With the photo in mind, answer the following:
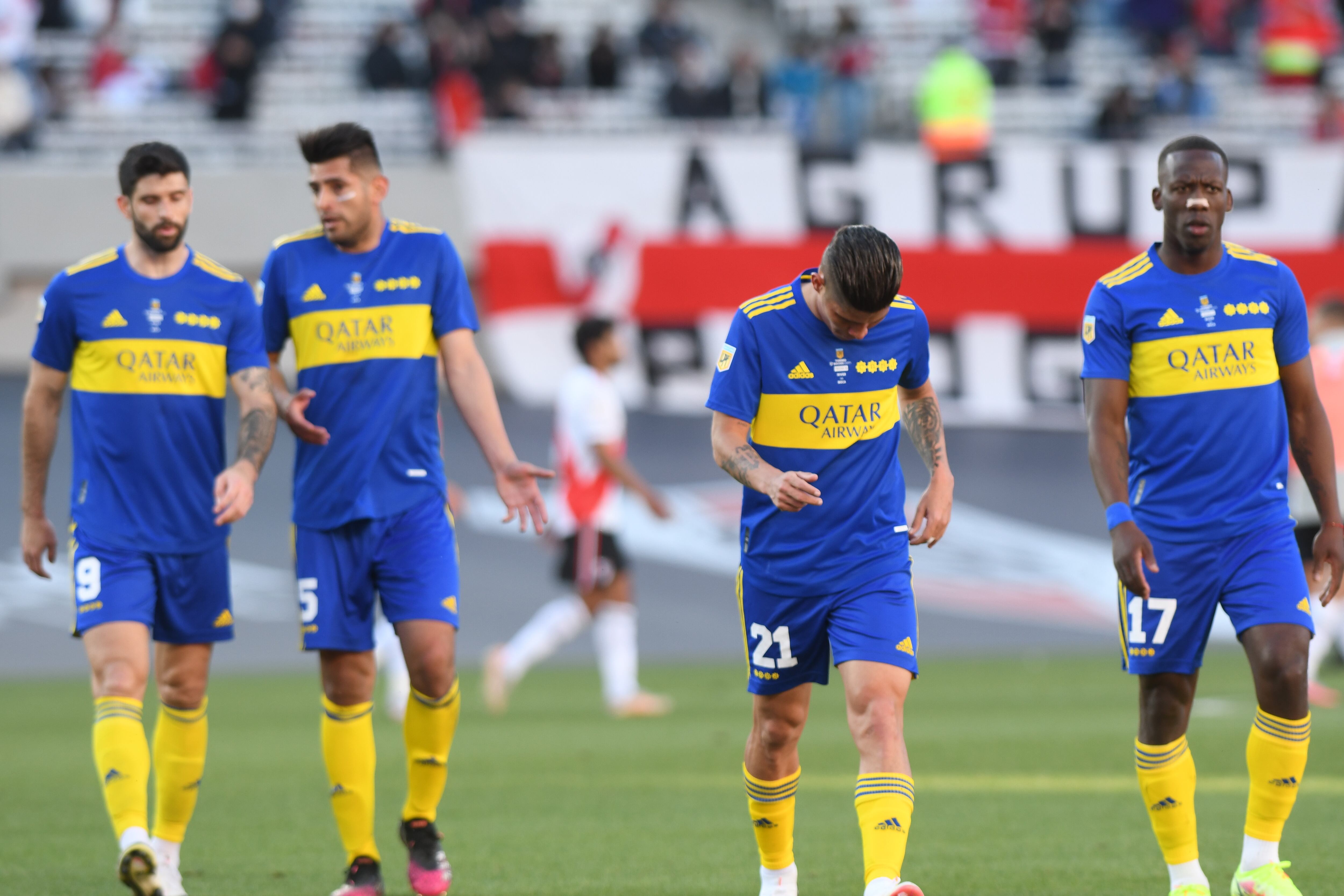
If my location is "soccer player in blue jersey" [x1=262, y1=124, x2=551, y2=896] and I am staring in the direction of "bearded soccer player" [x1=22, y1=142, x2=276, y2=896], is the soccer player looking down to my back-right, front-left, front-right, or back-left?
back-left

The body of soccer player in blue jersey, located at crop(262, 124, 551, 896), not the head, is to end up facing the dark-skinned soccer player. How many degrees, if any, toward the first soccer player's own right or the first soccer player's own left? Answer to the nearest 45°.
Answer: approximately 90° to the first soccer player's own left

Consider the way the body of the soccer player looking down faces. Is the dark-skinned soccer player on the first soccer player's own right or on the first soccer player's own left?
on the first soccer player's own left

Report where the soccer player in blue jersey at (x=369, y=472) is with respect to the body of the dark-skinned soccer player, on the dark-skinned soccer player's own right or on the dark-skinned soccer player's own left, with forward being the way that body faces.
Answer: on the dark-skinned soccer player's own right

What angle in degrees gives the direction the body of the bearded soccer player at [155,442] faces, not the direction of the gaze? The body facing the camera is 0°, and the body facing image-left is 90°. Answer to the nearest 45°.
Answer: approximately 0°

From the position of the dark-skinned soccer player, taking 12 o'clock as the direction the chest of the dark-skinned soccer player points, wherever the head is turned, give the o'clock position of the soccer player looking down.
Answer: The soccer player looking down is roughly at 2 o'clock from the dark-skinned soccer player.

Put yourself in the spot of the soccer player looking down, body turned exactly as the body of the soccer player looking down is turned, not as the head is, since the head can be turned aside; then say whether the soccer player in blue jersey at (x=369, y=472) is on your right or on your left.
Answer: on your right

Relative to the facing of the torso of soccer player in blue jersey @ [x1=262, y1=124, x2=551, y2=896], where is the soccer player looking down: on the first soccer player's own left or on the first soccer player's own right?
on the first soccer player's own left
